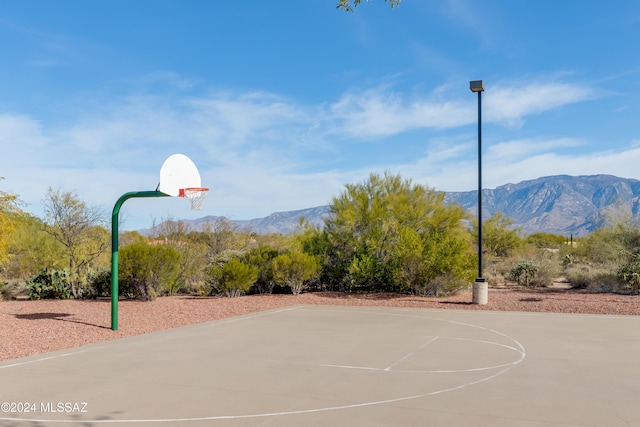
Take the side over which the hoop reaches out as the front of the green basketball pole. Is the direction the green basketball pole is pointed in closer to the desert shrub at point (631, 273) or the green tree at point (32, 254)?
the desert shrub

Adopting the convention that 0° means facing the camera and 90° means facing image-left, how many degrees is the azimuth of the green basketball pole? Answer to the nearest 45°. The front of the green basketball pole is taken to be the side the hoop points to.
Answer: approximately 270°

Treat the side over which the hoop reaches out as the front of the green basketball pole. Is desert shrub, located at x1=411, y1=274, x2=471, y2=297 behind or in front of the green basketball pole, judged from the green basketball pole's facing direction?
in front

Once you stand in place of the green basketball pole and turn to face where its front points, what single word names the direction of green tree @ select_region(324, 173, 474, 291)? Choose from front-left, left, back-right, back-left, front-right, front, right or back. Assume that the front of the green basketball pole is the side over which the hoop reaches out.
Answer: front-left

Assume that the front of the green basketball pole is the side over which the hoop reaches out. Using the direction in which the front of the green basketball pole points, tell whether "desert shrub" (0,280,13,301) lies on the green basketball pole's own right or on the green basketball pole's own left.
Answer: on the green basketball pole's own left

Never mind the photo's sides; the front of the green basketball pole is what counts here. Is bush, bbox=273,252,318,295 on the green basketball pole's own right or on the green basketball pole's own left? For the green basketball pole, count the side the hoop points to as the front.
on the green basketball pole's own left

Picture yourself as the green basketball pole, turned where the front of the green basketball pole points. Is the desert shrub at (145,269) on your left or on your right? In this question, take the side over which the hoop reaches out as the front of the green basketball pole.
on your left

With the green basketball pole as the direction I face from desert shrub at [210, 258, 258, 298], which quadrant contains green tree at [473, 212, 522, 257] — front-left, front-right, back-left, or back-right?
back-left
